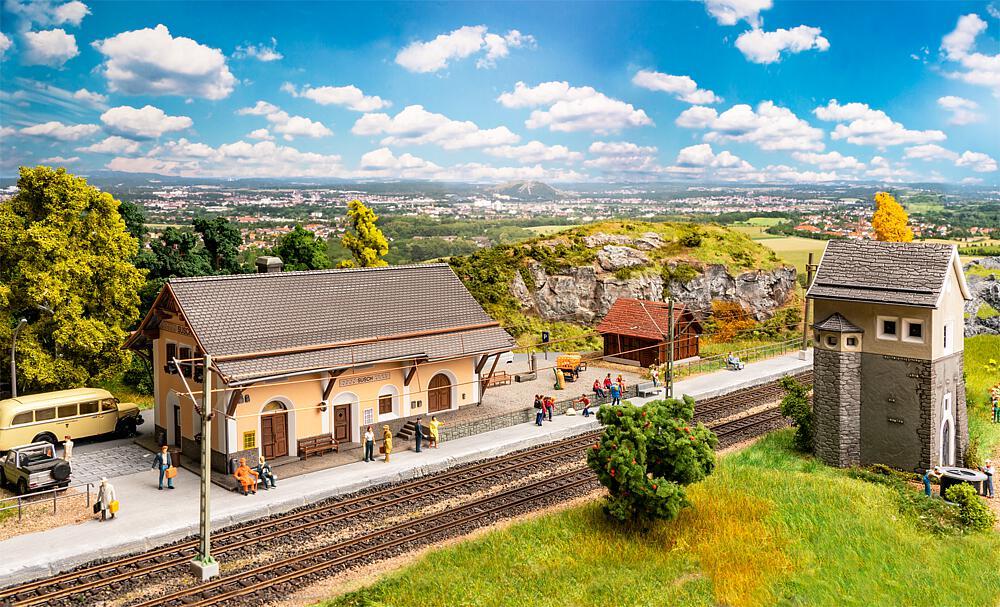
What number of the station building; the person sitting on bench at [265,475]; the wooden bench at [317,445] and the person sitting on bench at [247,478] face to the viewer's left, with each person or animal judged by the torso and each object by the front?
0

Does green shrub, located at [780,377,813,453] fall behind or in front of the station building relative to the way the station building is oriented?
in front

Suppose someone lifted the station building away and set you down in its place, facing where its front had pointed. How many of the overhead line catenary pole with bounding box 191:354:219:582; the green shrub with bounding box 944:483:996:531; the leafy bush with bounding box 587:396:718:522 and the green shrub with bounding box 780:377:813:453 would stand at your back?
0

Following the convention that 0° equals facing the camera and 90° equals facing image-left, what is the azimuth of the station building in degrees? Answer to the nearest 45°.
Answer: approximately 315°

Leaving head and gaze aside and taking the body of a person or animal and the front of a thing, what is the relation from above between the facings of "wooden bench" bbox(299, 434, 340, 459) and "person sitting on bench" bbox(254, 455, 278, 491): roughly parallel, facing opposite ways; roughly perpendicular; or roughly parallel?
roughly parallel

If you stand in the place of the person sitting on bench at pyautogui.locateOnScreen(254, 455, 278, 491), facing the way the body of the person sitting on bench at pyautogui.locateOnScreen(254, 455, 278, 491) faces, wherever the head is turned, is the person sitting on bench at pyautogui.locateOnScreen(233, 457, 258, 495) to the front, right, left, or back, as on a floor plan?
right

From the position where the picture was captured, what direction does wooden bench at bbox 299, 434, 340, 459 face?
facing the viewer and to the right of the viewer

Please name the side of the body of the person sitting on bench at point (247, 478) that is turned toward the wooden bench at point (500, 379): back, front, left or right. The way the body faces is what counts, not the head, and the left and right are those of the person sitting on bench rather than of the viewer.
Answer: left

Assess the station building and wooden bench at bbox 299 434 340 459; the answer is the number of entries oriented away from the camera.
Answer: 0

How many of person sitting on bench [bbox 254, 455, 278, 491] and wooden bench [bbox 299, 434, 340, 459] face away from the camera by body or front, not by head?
0

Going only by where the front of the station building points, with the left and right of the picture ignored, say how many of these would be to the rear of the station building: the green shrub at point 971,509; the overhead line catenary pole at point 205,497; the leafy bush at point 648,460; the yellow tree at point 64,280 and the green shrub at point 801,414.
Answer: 1

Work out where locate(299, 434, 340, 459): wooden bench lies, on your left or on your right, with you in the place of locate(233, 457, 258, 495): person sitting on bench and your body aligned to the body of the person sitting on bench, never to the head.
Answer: on your left

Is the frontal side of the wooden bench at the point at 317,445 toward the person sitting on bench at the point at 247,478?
no

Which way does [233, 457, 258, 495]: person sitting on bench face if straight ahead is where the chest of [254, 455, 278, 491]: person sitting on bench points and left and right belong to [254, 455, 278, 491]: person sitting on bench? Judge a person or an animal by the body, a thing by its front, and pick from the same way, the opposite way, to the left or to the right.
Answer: the same way
